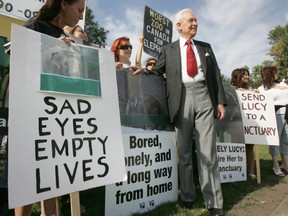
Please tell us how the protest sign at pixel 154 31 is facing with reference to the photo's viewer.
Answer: facing the viewer and to the right of the viewer

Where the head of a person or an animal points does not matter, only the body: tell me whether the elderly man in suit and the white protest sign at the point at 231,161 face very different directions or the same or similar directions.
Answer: same or similar directions

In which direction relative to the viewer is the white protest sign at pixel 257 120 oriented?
toward the camera

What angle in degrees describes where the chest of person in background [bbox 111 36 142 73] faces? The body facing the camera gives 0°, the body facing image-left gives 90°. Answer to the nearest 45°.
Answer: approximately 315°

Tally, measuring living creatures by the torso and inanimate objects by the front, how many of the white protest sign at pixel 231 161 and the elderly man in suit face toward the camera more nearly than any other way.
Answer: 2

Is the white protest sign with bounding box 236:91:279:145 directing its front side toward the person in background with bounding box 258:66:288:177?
no

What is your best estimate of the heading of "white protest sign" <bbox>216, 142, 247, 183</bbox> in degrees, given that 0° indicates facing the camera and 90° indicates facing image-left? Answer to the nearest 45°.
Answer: approximately 0°

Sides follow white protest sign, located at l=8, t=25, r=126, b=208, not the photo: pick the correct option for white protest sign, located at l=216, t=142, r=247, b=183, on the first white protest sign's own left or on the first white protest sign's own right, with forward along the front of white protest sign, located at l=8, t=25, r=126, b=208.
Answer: on the first white protest sign's own left

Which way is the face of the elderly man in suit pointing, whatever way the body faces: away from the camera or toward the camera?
toward the camera

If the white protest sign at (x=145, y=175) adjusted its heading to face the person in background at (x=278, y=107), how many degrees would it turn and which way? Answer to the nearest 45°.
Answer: approximately 90° to its left

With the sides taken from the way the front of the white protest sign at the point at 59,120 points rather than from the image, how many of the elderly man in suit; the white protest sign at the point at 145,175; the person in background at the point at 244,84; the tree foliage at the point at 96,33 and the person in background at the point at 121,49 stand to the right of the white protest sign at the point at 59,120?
0

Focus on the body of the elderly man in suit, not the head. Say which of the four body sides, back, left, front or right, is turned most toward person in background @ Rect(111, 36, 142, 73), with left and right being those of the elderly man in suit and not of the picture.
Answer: right
